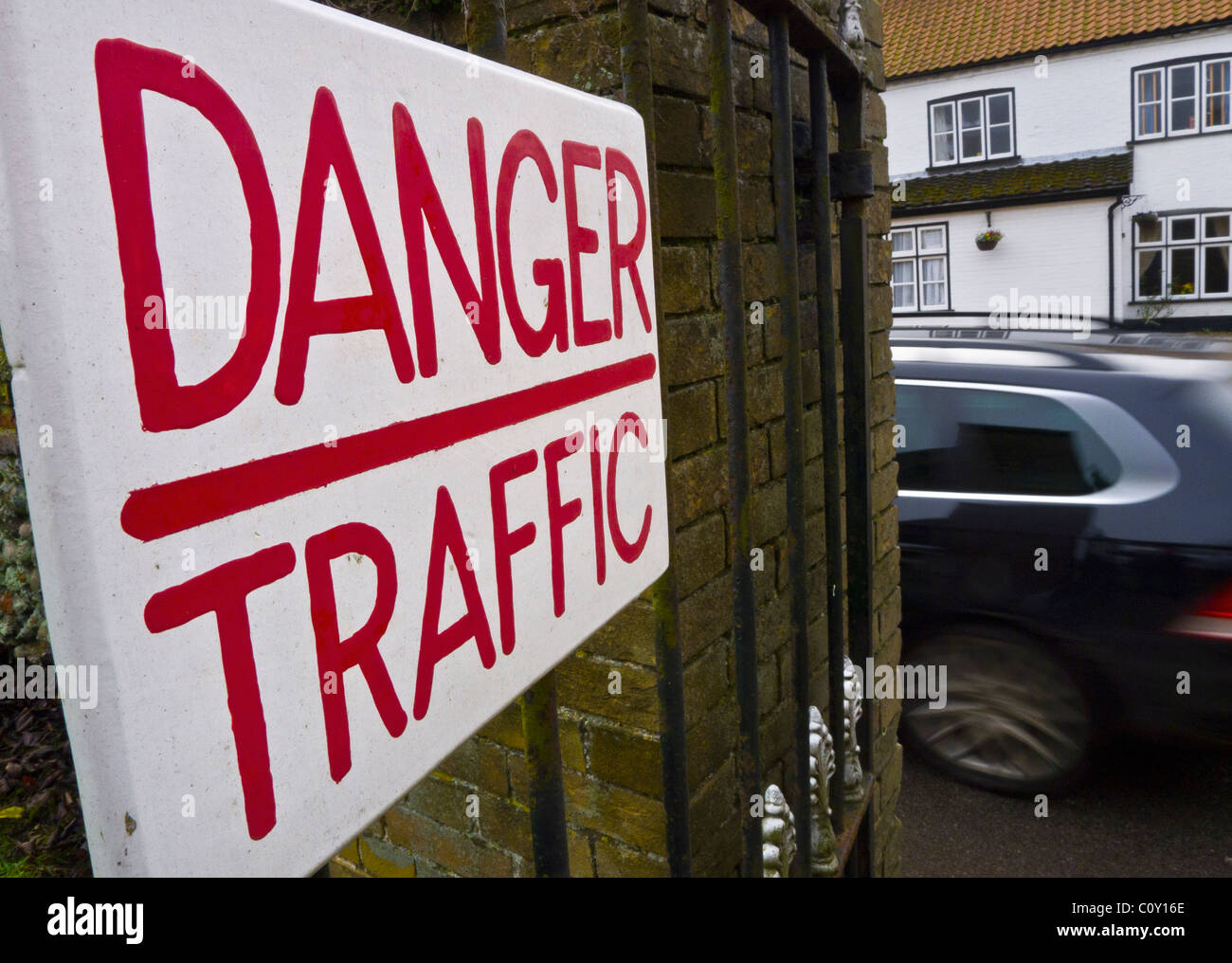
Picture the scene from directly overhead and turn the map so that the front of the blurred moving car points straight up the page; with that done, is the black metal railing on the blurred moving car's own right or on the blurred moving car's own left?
on the blurred moving car's own left

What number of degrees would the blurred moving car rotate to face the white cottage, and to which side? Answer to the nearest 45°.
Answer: approximately 90° to its right

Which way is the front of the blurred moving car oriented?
to the viewer's left
